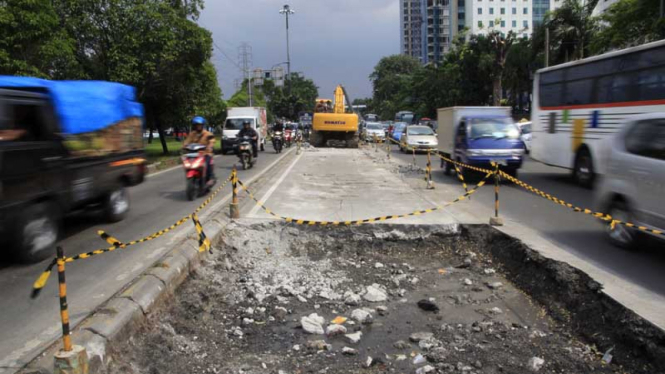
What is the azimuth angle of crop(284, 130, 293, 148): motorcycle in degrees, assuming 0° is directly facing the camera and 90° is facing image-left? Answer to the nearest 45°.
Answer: approximately 0°

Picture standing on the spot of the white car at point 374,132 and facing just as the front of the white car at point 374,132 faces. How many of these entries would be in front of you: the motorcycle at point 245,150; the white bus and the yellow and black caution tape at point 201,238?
3

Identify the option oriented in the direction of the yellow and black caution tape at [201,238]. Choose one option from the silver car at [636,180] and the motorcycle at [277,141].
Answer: the motorcycle

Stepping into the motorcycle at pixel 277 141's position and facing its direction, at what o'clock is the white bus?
The white bus is roughly at 11 o'clock from the motorcycle.

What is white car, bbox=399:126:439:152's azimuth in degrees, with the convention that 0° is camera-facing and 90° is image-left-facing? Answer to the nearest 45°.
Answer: approximately 0°

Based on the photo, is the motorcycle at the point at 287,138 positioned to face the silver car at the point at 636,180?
yes

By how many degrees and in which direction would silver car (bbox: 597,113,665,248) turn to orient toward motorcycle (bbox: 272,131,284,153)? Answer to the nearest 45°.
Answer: approximately 180°

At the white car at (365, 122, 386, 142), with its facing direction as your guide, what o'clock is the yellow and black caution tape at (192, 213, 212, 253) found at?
The yellow and black caution tape is roughly at 12 o'clock from the white car.
